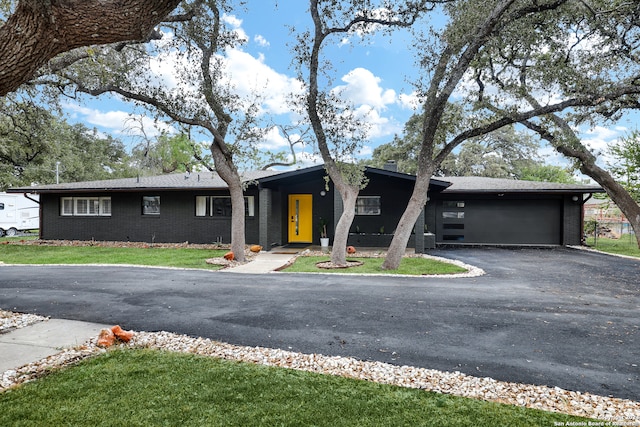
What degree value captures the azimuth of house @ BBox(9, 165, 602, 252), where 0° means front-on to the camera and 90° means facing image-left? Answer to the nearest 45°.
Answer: approximately 0°

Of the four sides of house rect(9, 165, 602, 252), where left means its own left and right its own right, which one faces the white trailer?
right

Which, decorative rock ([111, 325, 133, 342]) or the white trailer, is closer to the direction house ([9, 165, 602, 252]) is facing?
the decorative rock

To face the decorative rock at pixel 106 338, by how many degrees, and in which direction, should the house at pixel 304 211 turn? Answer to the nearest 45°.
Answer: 0° — it already faces it

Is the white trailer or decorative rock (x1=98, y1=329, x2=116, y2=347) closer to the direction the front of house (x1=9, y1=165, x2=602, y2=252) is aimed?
the decorative rock
